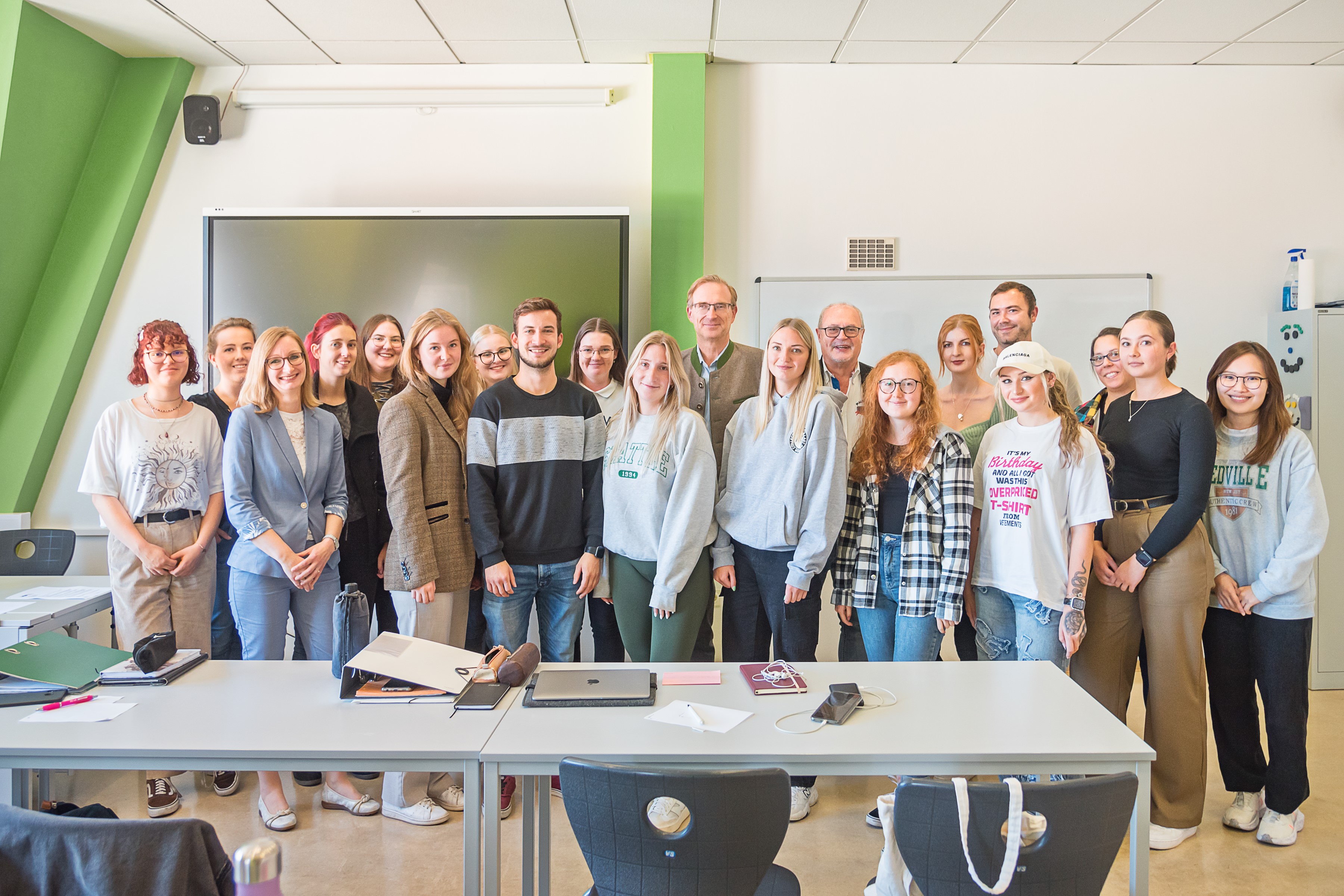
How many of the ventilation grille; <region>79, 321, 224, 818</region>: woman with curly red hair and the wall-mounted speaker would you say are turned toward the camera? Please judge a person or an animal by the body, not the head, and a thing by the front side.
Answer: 3

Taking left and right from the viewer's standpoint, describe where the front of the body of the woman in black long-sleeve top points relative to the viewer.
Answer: facing the viewer and to the left of the viewer

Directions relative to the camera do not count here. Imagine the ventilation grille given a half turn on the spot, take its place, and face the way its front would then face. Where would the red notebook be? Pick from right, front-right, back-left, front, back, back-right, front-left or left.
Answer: back

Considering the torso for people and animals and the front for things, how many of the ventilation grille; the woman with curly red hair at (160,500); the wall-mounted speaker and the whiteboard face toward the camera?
4

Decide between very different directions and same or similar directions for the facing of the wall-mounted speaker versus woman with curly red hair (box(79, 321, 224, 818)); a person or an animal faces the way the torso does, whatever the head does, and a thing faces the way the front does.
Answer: same or similar directions

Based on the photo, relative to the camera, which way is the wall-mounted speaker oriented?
toward the camera

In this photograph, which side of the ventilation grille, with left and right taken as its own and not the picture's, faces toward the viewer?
front

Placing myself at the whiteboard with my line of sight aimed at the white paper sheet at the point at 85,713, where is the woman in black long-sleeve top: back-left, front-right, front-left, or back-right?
front-left

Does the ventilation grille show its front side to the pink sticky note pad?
yes

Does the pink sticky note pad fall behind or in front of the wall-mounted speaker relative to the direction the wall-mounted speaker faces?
in front

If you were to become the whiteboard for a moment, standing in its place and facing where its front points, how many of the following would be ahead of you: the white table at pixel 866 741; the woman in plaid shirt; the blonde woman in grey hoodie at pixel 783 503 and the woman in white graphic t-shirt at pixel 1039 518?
4

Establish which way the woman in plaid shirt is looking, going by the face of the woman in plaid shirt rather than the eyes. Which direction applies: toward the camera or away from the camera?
toward the camera

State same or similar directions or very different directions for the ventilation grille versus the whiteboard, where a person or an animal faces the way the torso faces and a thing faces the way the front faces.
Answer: same or similar directions

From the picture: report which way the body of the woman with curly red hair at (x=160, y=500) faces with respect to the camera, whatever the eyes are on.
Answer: toward the camera

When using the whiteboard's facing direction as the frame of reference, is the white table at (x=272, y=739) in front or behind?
in front

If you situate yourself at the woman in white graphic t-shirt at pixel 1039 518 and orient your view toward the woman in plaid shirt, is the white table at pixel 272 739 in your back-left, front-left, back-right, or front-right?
front-left
